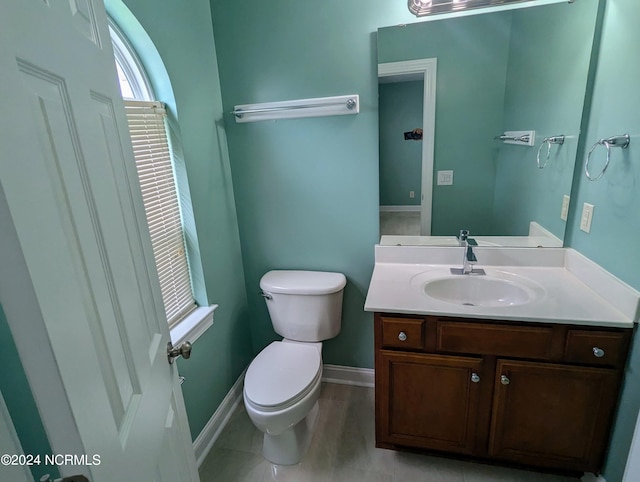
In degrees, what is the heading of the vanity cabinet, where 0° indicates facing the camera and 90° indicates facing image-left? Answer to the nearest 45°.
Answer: approximately 0°

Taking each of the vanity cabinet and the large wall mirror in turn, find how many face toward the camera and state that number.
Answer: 2

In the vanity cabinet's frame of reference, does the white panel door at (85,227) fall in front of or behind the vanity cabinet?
in front

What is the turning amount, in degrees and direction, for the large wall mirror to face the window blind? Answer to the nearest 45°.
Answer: approximately 45° to its right

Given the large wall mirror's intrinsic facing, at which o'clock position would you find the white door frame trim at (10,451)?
The white door frame trim is roughly at 1 o'clock from the large wall mirror.
